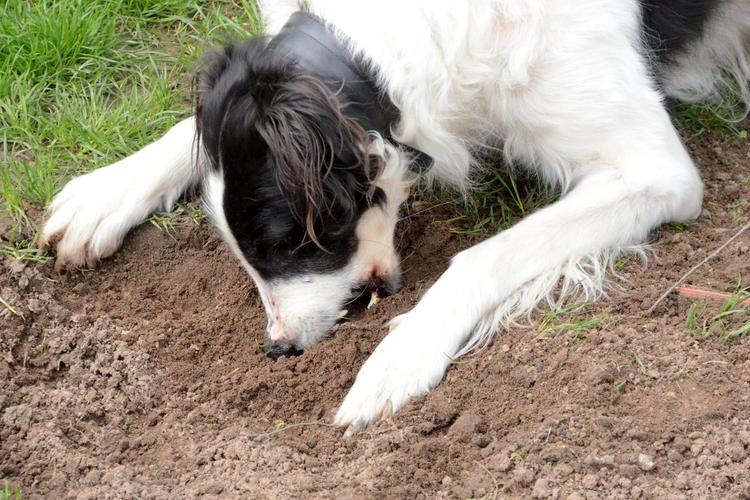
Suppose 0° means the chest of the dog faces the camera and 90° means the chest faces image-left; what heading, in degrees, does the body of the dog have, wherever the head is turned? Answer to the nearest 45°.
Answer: approximately 45°

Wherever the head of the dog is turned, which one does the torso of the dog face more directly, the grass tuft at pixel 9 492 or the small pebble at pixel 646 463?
the grass tuft

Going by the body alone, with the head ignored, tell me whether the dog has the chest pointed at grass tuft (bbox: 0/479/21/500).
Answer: yes

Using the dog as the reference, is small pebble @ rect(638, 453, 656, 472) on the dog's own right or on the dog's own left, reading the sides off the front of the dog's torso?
on the dog's own left

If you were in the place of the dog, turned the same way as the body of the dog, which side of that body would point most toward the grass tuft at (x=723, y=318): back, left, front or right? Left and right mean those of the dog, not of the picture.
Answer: left

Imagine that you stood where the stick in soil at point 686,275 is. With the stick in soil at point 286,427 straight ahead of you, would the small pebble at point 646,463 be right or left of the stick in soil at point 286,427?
left

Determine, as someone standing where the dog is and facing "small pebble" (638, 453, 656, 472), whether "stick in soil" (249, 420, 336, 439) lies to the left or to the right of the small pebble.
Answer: right

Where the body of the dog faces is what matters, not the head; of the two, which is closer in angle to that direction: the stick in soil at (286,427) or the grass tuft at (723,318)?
the stick in soil
